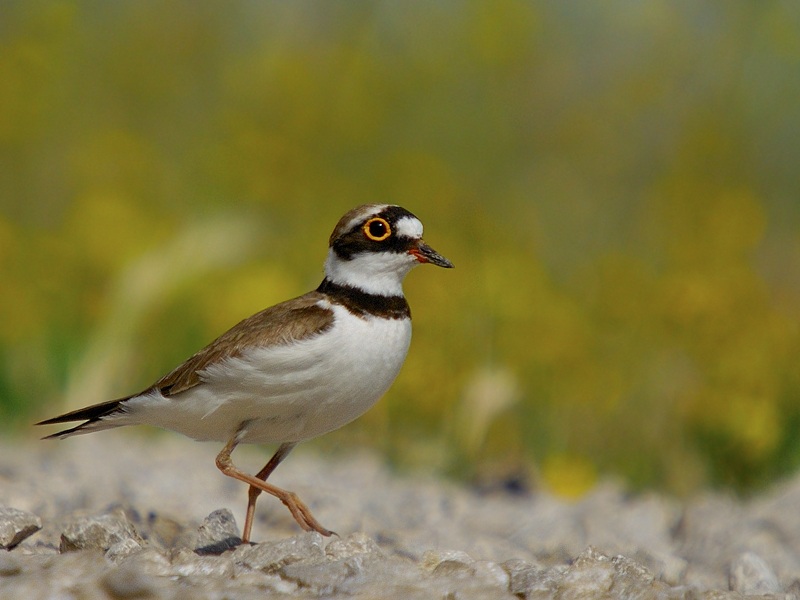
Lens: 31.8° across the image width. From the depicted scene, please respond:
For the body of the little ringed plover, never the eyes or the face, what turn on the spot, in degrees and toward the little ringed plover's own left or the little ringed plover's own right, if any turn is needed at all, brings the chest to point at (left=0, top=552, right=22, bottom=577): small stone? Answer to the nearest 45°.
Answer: approximately 135° to the little ringed plover's own right

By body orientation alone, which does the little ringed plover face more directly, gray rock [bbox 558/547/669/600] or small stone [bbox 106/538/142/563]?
the gray rock

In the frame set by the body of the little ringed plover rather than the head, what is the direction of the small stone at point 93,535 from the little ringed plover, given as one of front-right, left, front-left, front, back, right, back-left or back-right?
back-right

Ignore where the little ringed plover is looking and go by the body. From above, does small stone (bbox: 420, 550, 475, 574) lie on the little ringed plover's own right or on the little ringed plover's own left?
on the little ringed plover's own right

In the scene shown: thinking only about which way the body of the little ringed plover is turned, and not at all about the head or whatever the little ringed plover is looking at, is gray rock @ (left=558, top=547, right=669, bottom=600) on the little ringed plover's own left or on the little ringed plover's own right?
on the little ringed plover's own right

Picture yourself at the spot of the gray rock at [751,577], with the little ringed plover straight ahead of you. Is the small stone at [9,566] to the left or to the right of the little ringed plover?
left

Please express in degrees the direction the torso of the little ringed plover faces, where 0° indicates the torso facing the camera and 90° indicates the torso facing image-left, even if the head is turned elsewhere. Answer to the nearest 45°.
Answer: approximately 270°

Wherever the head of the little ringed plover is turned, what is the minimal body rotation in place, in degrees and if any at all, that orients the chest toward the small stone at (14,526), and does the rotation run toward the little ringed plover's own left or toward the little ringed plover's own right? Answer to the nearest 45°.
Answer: approximately 135° to the little ringed plover's own right

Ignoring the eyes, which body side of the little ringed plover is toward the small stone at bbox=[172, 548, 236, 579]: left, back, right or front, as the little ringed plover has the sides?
right
